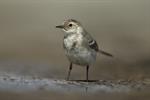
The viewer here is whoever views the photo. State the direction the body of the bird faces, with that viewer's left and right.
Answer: facing the viewer and to the left of the viewer
